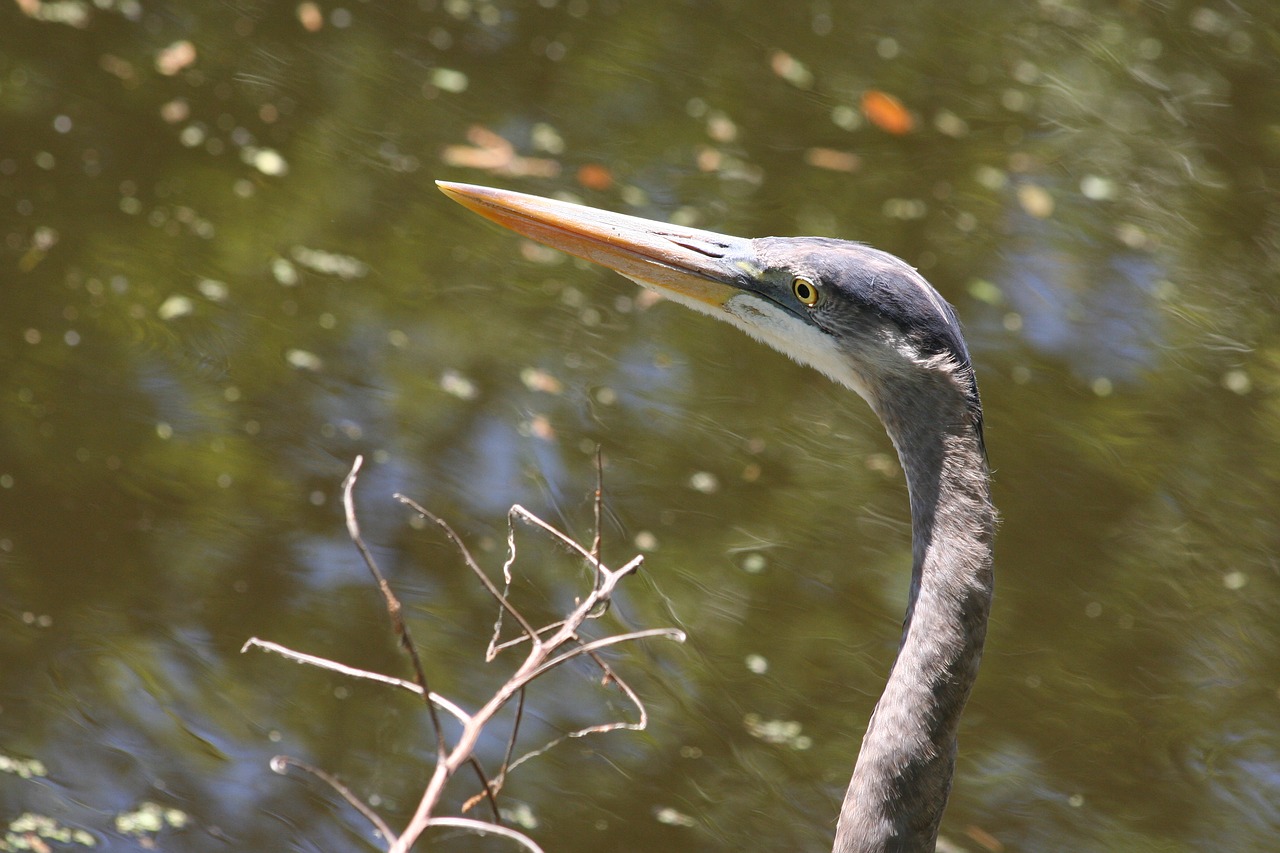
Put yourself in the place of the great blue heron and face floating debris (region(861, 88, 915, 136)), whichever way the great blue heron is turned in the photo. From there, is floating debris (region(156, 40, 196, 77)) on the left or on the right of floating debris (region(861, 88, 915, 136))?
left

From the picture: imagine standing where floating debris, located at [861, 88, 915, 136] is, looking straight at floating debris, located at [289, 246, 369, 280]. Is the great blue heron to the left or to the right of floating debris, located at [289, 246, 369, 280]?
left
